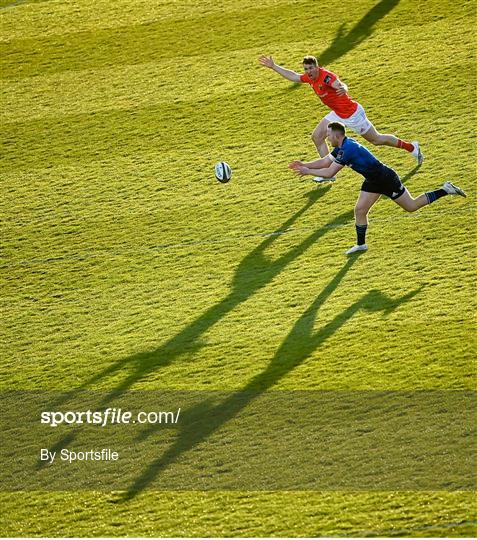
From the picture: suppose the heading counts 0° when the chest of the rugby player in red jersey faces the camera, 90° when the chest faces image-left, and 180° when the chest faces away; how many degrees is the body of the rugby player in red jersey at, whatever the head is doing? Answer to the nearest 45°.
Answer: approximately 45°

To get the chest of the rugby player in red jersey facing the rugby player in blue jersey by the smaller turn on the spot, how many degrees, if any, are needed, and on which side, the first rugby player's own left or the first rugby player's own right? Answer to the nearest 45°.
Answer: approximately 45° to the first rugby player's own left

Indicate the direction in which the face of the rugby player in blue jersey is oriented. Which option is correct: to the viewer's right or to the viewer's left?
to the viewer's left

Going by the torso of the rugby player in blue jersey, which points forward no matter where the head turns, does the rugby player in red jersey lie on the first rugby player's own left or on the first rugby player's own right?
on the first rugby player's own right

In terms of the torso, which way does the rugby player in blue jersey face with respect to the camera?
to the viewer's left

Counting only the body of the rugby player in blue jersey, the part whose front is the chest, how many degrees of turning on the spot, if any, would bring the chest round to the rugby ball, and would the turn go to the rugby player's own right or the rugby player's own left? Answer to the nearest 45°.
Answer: approximately 45° to the rugby player's own right

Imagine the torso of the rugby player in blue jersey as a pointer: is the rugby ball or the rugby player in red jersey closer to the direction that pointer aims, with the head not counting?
the rugby ball
